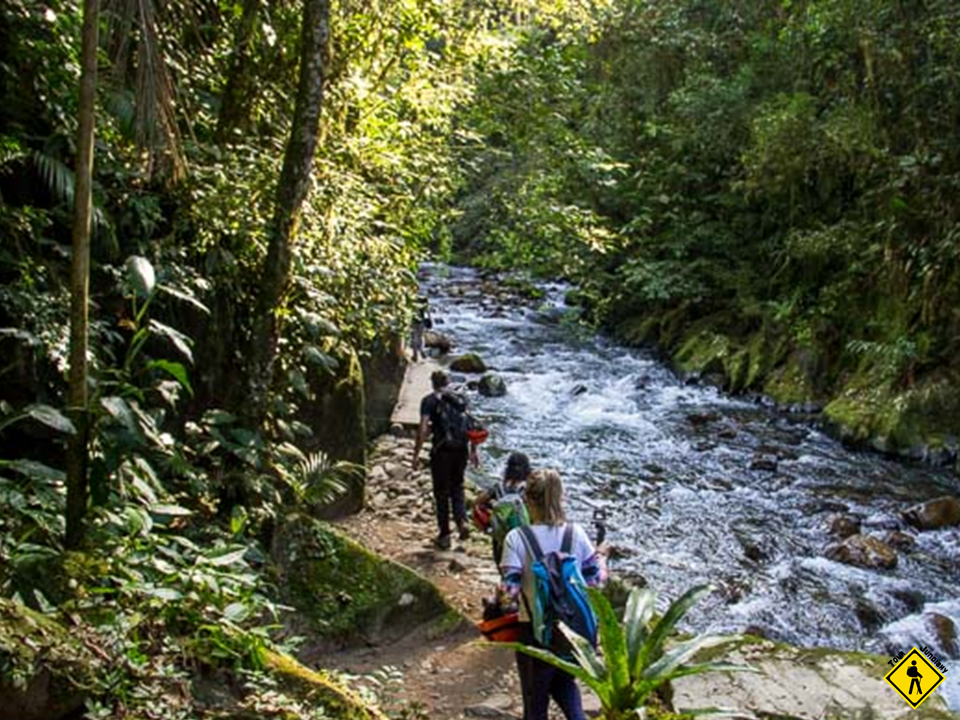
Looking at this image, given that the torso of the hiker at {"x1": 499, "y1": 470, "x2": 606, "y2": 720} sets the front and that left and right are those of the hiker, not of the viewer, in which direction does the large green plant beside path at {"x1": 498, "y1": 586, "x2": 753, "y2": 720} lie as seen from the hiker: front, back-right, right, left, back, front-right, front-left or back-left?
back

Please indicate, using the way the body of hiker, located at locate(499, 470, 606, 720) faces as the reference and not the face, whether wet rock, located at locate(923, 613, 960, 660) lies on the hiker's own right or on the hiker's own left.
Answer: on the hiker's own right

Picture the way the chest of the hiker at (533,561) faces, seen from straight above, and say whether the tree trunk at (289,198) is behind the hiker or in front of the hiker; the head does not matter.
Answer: in front

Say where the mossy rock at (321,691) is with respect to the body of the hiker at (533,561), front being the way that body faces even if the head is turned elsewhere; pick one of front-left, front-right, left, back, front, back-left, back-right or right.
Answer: left

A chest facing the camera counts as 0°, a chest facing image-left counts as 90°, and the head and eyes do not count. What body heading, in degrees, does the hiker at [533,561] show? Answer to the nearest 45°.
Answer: approximately 135°

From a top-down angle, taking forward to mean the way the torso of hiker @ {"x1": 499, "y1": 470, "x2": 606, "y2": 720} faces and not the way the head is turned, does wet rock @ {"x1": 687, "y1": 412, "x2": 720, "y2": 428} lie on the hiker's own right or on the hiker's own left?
on the hiker's own right

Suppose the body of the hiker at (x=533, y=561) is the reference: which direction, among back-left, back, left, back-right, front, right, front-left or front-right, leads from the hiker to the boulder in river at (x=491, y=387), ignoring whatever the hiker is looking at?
front-right

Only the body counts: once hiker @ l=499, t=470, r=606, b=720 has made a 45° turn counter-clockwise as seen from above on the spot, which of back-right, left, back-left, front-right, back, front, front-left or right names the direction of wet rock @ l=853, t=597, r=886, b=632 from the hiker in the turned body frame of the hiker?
back-right

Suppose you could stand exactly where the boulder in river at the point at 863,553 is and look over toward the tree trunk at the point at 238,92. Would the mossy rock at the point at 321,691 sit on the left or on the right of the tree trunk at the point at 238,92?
left

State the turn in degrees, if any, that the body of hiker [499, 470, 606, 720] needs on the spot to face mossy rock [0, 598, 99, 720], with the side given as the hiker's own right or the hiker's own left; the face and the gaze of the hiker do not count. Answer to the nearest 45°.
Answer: approximately 90° to the hiker's own left

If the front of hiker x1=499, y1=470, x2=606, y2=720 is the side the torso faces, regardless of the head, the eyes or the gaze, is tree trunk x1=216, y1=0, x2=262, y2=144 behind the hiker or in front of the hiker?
in front

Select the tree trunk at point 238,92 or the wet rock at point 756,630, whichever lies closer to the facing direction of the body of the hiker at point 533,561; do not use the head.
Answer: the tree trunk

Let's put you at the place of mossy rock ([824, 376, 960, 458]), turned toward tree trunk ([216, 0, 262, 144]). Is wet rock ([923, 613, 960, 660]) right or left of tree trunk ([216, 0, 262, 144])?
left

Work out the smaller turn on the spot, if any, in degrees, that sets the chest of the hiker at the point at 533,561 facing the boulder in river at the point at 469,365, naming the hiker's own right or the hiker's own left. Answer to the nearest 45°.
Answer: approximately 45° to the hiker's own right
